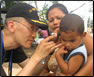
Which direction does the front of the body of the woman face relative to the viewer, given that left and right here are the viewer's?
facing the viewer and to the left of the viewer

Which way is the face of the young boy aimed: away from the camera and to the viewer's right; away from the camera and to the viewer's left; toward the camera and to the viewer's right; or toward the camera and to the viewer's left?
toward the camera and to the viewer's left
